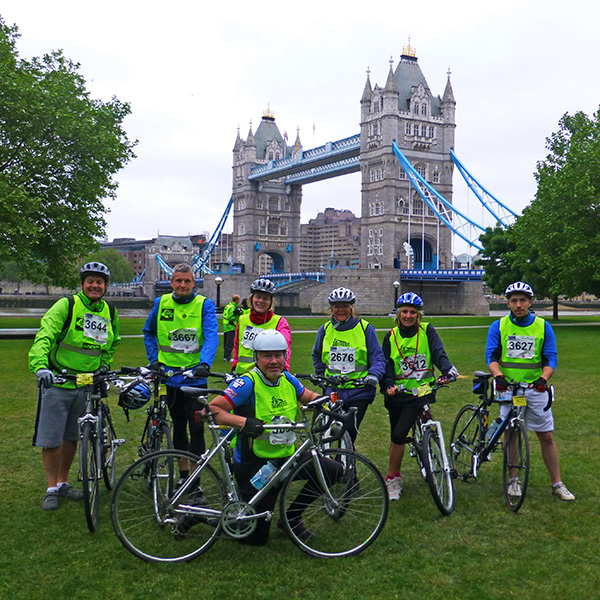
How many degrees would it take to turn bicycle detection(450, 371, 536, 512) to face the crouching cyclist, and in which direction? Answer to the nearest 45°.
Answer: approximately 90° to its right

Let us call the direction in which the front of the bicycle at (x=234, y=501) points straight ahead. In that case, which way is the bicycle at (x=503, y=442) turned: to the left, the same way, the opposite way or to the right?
to the right

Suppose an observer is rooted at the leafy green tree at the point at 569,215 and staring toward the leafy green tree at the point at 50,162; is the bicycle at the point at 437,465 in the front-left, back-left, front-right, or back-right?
front-left

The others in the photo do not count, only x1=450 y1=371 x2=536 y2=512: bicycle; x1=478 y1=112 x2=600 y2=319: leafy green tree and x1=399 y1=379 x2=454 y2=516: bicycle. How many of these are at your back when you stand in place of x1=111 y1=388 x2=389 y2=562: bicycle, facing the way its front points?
0

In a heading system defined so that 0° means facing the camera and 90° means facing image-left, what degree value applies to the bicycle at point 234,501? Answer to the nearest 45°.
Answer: approximately 270°

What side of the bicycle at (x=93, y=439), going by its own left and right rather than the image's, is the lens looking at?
front

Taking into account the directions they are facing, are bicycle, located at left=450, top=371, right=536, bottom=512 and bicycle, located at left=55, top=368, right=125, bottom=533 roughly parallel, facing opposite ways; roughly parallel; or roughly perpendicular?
roughly parallel

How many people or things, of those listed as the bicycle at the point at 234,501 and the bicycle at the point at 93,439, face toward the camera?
1

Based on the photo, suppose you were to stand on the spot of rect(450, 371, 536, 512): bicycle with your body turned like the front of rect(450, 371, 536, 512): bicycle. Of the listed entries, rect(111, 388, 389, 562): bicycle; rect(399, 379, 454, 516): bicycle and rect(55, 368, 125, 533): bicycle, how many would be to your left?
0

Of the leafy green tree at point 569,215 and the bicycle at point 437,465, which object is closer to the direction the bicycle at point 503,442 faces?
the bicycle

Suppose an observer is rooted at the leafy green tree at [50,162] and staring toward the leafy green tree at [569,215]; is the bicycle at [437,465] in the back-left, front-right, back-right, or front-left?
front-right

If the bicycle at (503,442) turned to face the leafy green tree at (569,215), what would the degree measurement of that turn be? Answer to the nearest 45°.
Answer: approximately 135° to its left

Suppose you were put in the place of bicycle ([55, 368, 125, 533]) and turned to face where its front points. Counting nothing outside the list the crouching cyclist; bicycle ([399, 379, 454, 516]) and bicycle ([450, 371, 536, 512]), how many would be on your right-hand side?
0

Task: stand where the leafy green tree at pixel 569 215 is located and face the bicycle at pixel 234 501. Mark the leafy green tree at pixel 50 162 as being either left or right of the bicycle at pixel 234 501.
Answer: right

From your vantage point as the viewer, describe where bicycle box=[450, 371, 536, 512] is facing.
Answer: facing the viewer and to the right of the viewer

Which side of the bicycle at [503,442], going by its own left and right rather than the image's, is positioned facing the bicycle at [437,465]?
right

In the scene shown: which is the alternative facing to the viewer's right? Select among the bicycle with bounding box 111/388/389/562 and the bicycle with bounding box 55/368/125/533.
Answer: the bicycle with bounding box 111/388/389/562

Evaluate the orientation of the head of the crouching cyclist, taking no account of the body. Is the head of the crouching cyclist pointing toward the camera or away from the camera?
toward the camera
